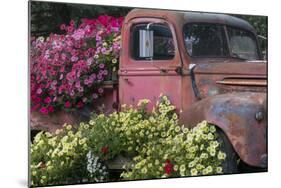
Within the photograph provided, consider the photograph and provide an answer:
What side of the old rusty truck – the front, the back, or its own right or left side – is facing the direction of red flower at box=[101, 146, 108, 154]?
right

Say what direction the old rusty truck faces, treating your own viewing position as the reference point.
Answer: facing the viewer and to the right of the viewer

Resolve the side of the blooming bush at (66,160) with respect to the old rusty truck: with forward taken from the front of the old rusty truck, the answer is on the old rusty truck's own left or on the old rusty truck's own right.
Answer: on the old rusty truck's own right
